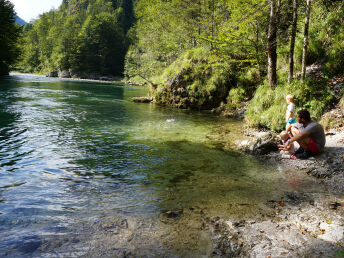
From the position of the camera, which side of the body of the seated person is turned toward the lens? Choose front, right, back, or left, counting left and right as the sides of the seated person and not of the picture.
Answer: left

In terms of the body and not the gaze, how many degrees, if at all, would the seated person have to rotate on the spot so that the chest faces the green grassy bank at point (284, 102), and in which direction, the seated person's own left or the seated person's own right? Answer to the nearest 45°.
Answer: approximately 90° to the seated person's own right

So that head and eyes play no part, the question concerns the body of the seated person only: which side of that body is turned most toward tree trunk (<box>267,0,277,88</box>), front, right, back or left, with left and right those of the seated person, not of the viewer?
right
